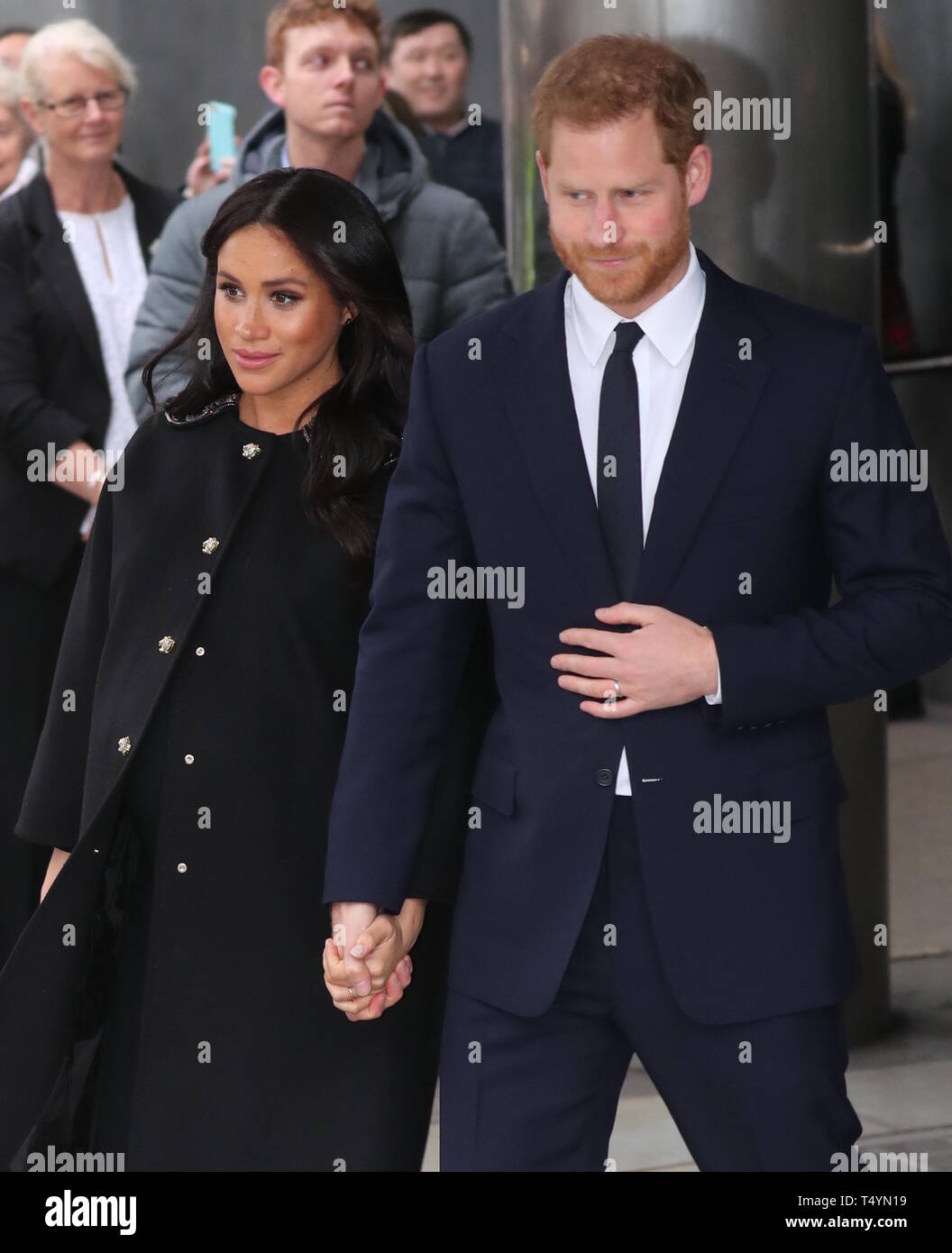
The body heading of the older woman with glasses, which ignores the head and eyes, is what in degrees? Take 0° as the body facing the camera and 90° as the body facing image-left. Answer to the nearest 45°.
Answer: approximately 315°

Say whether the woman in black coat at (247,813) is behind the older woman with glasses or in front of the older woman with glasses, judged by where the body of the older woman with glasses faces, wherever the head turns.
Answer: in front

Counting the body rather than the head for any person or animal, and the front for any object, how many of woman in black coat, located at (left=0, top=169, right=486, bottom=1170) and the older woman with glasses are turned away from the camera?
0

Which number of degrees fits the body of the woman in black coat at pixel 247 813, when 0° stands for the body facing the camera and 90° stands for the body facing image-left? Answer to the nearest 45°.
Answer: approximately 45°

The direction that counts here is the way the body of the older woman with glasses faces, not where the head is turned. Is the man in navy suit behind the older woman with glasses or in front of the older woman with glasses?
in front

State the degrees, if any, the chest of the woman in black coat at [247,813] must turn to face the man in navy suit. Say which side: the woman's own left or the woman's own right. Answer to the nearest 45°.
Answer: approximately 90° to the woman's own left

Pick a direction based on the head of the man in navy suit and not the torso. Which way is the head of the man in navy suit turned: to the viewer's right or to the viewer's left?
to the viewer's left

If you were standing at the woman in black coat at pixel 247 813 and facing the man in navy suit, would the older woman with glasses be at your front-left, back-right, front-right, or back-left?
back-left
